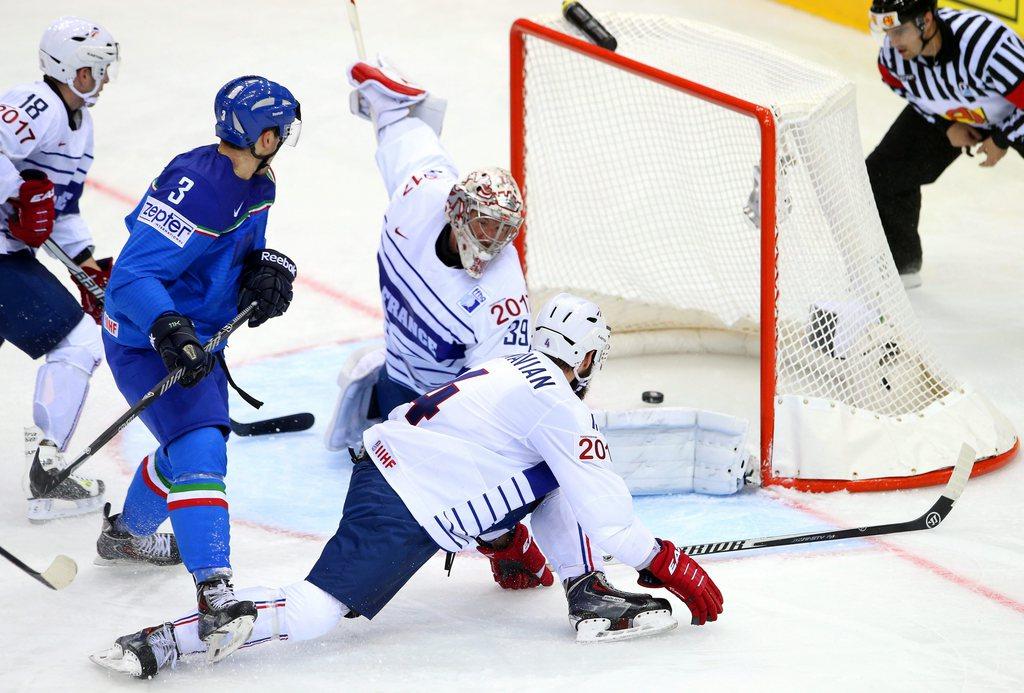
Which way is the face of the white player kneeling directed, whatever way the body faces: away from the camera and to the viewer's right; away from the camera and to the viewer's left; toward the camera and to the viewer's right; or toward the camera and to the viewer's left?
away from the camera and to the viewer's right

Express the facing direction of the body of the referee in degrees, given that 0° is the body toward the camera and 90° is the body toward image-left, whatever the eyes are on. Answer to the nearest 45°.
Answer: approximately 45°

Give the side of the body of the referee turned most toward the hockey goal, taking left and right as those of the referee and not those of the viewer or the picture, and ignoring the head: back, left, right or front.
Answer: front

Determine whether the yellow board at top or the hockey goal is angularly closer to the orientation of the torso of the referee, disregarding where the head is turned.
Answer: the hockey goal

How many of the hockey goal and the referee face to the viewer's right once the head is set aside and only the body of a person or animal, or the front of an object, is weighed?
0

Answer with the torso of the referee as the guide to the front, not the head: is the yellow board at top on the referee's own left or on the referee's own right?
on the referee's own right

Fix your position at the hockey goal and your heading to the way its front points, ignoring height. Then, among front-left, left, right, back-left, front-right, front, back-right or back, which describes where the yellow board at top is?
back-right

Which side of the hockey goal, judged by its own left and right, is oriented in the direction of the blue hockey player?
front

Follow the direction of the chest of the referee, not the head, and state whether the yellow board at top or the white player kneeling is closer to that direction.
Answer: the white player kneeling
